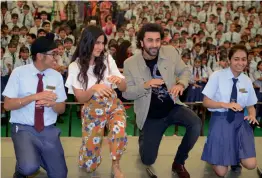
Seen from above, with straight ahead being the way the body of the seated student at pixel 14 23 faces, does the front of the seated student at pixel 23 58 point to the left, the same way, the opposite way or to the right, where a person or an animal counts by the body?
the same way

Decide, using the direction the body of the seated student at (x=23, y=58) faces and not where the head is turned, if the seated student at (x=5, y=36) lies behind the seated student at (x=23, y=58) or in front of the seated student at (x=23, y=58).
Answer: behind

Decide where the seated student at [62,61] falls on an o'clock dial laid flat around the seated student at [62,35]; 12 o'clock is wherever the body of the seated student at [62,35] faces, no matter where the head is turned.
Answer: the seated student at [62,61] is roughly at 12 o'clock from the seated student at [62,35].

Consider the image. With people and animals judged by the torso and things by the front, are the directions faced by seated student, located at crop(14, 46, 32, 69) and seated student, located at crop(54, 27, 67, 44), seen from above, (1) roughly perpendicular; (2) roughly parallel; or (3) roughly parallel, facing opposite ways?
roughly parallel

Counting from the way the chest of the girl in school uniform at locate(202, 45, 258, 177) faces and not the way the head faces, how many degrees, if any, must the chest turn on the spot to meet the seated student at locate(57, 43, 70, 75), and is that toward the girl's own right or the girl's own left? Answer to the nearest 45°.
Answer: approximately 135° to the girl's own right

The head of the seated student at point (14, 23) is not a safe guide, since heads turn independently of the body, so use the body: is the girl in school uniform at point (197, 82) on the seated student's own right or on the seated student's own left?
on the seated student's own left

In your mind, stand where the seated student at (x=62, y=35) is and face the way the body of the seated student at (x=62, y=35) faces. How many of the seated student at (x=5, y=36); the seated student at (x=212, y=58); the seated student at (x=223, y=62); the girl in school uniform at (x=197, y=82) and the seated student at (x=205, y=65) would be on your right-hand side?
1

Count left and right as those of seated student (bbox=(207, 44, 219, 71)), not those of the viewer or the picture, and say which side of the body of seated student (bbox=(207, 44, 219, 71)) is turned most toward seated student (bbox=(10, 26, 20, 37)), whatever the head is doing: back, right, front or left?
right

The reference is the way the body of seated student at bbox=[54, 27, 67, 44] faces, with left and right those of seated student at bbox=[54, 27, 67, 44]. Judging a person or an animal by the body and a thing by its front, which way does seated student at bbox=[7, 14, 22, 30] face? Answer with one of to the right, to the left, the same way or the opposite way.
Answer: the same way

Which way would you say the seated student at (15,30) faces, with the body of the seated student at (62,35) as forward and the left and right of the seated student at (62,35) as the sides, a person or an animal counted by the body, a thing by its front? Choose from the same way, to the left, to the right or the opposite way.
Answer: the same way

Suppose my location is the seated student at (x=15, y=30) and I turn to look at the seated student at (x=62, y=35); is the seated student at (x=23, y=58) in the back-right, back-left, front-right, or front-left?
front-right

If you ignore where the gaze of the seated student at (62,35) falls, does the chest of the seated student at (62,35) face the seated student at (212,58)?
no

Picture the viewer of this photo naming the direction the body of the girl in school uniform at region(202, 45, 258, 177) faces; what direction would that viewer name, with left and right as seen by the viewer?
facing the viewer

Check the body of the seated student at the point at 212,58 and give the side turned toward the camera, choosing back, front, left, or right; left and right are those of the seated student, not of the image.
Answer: front

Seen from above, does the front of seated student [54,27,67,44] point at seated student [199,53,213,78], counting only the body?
no

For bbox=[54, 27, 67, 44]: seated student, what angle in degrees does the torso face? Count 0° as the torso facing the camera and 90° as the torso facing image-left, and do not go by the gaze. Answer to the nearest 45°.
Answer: approximately 0°
